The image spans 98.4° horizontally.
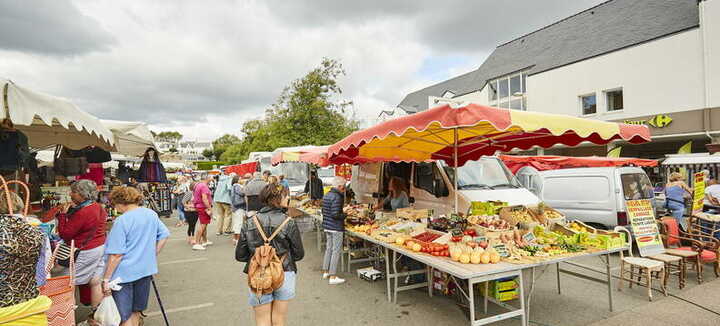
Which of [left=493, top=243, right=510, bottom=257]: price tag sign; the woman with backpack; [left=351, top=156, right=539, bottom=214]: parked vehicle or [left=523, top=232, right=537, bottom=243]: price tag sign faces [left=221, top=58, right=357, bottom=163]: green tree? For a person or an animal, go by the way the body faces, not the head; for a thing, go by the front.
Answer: the woman with backpack

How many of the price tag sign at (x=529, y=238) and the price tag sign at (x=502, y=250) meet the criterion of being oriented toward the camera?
2

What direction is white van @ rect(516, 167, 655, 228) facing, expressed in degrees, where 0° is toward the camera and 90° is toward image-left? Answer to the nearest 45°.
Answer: approximately 135°

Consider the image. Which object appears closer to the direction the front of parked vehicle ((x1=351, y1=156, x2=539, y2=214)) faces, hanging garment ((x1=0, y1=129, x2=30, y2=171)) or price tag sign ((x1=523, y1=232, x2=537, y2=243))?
the price tag sign

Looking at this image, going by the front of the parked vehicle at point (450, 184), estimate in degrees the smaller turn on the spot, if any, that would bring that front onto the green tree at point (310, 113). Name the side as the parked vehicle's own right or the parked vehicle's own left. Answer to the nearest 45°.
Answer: approximately 180°

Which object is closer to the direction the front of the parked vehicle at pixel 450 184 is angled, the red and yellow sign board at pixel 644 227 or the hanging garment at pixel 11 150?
the red and yellow sign board

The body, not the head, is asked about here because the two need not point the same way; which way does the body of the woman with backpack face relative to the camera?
away from the camera

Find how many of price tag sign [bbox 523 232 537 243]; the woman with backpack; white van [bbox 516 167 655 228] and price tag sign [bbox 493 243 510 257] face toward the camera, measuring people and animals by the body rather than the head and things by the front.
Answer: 2

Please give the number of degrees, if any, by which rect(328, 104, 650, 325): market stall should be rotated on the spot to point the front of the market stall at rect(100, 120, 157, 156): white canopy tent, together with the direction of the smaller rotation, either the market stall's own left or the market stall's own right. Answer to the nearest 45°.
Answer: approximately 90° to the market stall's own right
